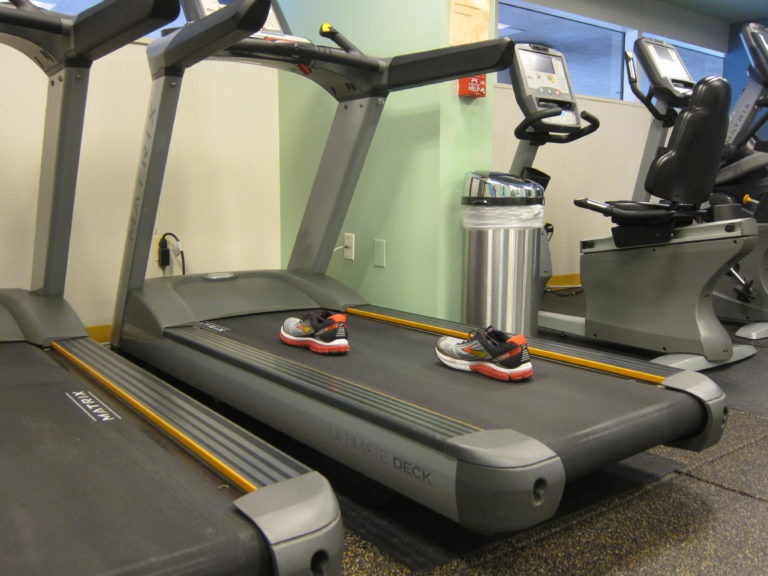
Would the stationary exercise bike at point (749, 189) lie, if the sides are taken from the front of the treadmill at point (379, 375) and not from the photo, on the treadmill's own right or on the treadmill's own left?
on the treadmill's own right

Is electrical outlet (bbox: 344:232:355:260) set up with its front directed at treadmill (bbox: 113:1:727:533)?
yes

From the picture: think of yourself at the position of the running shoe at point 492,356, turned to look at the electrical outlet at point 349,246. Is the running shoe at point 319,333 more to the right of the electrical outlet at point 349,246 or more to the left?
left

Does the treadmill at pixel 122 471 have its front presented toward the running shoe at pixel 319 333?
no

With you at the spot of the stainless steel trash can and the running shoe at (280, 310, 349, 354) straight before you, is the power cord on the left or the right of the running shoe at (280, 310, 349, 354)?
right

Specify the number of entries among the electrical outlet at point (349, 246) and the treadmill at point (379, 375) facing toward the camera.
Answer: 1

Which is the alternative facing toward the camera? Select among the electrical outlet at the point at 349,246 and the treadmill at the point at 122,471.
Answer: the electrical outlet

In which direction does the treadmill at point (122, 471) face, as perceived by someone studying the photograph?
facing away from the viewer and to the left of the viewer

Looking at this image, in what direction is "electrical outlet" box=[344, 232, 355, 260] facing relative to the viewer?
toward the camera

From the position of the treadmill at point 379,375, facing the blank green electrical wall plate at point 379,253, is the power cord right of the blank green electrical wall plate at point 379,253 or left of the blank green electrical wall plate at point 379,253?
left

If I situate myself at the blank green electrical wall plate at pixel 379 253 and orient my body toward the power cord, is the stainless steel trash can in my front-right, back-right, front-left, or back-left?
back-left

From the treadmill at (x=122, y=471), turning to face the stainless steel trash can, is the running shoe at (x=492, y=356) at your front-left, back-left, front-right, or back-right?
front-right

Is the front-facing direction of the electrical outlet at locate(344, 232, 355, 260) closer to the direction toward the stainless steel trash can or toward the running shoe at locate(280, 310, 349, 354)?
the running shoe

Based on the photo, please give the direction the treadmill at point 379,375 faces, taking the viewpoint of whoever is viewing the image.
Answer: facing away from the viewer and to the left of the viewer

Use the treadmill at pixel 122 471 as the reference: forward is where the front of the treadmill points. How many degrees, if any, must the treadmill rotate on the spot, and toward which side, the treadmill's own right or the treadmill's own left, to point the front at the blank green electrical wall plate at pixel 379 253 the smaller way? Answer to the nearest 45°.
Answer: approximately 90° to the treadmill's own right

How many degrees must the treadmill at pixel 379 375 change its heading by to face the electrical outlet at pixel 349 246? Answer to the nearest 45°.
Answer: approximately 45° to its right
